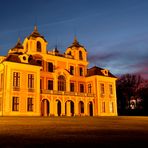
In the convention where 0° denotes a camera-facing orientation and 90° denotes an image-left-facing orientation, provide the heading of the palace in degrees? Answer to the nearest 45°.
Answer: approximately 315°
